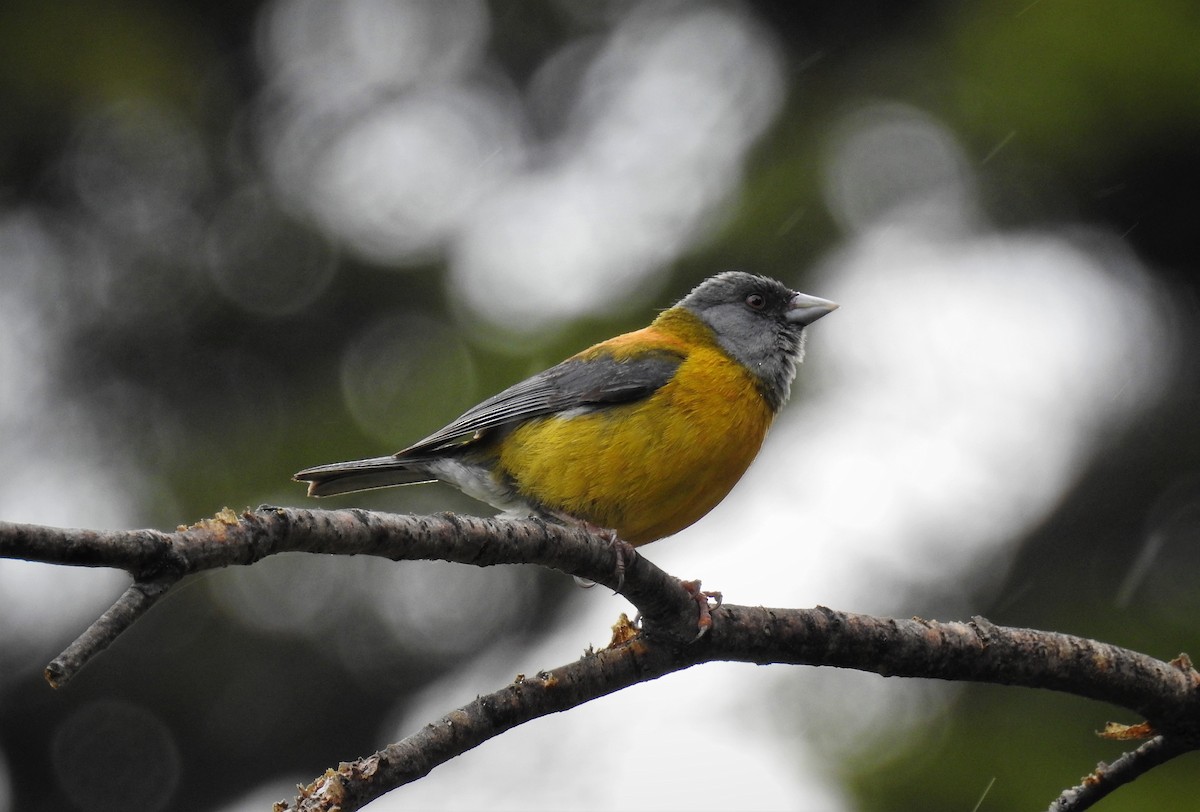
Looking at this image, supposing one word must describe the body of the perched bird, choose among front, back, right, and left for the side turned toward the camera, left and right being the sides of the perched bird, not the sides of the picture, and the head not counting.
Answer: right
